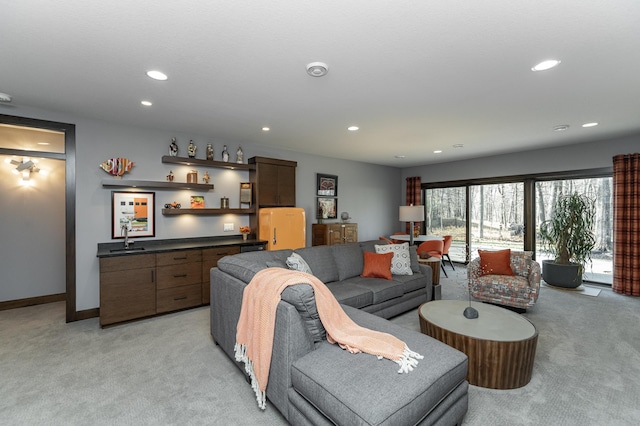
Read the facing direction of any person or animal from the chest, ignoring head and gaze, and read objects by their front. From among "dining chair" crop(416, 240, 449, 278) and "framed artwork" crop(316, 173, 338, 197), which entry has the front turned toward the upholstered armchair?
the framed artwork

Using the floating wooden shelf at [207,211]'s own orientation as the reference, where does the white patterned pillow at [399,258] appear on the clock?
The white patterned pillow is roughly at 10 o'clock from the floating wooden shelf.

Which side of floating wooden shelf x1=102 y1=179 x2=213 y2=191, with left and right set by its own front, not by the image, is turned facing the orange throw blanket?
front

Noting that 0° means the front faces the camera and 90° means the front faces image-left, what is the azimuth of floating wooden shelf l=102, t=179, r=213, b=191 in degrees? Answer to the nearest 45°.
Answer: approximately 0°

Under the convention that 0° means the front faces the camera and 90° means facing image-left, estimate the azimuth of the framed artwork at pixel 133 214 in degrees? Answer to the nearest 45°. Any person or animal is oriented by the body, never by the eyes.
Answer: approximately 0°

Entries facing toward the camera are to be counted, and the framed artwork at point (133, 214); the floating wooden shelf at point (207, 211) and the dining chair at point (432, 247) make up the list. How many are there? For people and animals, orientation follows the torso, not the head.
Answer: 2

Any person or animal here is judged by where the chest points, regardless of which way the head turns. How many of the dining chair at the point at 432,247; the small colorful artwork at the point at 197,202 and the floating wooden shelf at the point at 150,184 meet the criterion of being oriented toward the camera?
2

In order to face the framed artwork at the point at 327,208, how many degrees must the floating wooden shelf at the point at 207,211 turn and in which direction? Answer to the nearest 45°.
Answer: approximately 90° to its left
